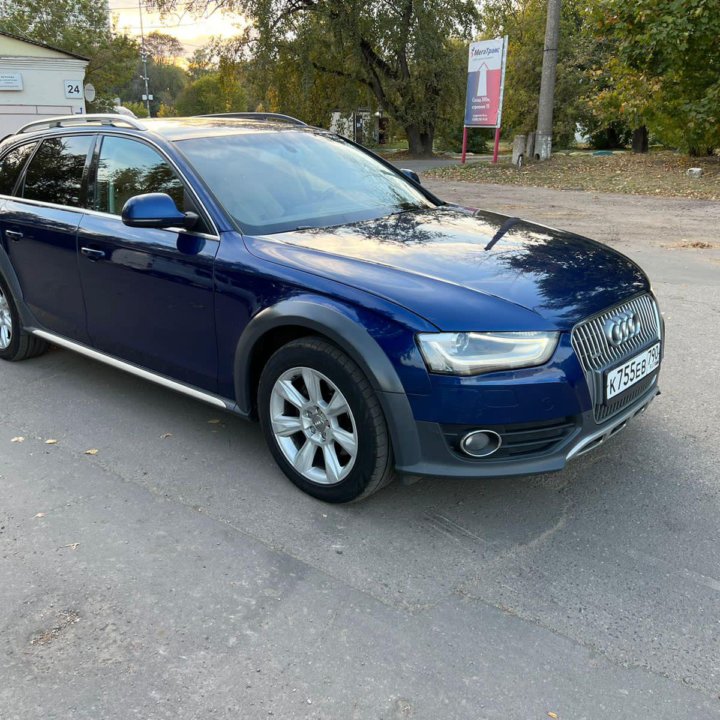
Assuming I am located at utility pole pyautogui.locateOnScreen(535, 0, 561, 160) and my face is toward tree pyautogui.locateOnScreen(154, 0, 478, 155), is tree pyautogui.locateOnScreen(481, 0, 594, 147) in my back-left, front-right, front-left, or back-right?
front-right

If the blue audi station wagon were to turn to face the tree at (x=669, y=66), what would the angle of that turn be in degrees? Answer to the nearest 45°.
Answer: approximately 90° to its left

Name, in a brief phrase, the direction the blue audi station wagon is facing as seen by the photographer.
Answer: facing the viewer and to the right of the viewer

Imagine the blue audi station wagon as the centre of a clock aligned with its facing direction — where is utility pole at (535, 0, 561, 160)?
The utility pole is roughly at 8 o'clock from the blue audi station wagon.

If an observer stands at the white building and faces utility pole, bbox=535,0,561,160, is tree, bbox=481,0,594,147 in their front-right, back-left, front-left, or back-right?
front-left

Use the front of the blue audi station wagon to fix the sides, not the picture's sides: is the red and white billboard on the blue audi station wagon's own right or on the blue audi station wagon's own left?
on the blue audi station wagon's own left

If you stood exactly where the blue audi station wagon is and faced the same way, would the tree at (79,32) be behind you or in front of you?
behind

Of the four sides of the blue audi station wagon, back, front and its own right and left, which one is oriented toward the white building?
back

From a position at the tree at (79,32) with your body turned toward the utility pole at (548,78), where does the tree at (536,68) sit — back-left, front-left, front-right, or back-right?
front-left

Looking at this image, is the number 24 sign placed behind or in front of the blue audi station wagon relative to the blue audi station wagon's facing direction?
behind

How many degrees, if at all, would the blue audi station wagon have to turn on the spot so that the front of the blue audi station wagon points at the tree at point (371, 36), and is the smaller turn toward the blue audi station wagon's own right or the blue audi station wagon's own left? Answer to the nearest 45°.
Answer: approximately 135° to the blue audi station wagon's own left

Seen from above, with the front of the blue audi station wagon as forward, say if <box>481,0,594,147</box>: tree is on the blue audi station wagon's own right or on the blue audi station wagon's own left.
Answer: on the blue audi station wagon's own left
